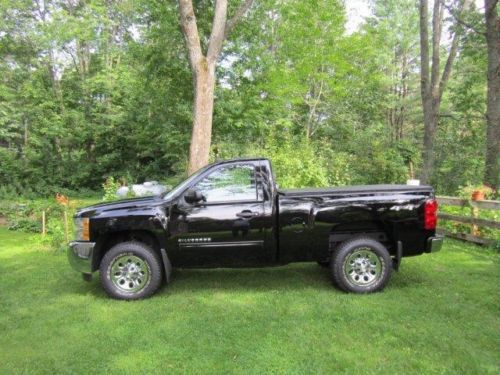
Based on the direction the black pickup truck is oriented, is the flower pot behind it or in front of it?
behind

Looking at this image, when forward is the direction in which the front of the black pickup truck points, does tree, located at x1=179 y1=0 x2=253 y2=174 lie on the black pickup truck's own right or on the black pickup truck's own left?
on the black pickup truck's own right

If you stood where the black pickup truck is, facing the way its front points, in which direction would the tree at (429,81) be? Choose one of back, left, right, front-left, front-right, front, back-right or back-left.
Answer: back-right

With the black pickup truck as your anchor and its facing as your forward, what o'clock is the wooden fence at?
The wooden fence is roughly at 5 o'clock from the black pickup truck.

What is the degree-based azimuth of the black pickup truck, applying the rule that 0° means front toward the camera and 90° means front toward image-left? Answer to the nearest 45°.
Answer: approximately 90°

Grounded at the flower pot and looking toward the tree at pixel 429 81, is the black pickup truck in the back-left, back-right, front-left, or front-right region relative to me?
back-left

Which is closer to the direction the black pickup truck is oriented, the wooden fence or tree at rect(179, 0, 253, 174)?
the tree
